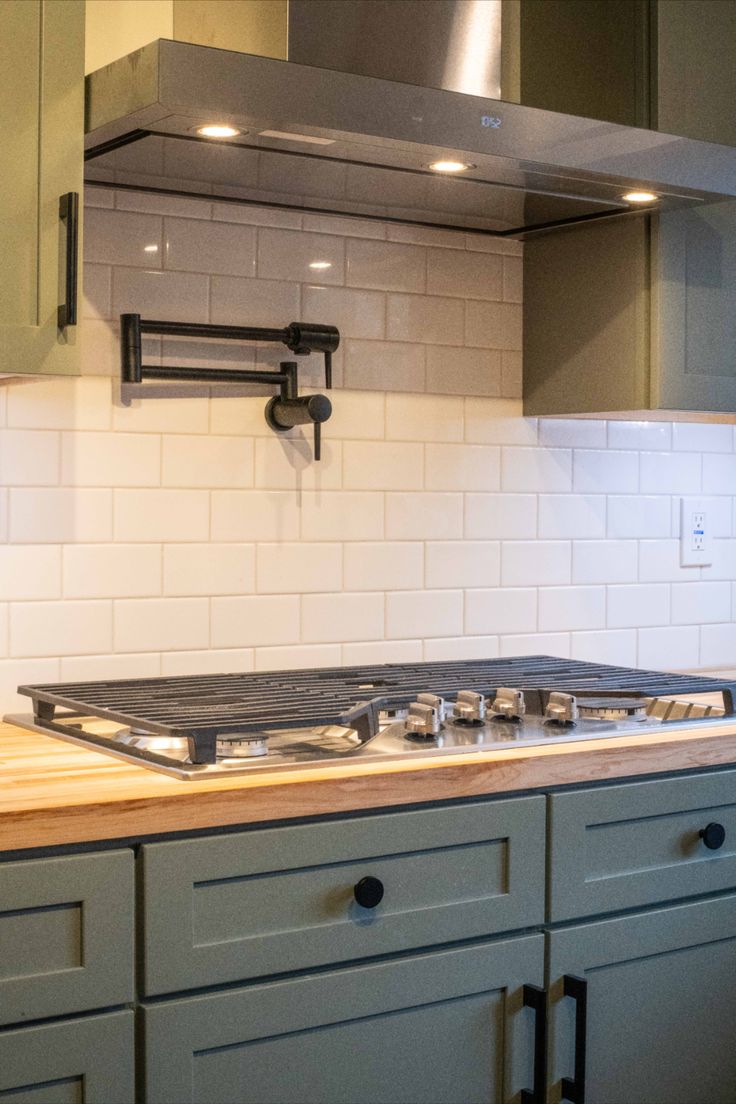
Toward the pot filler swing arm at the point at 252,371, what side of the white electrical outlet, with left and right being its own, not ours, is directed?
right

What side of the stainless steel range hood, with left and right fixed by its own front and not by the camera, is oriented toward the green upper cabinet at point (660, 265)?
left

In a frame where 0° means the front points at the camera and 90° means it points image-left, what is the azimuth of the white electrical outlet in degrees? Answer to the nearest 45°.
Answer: approximately 315°
